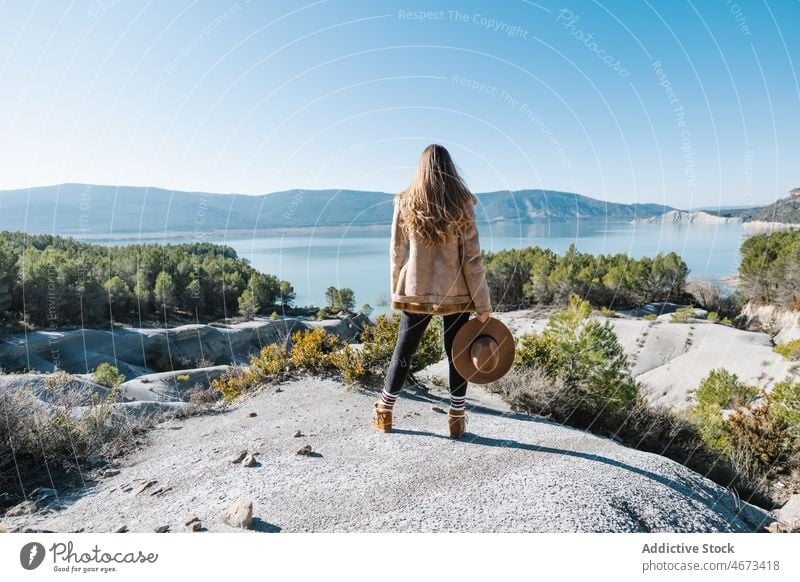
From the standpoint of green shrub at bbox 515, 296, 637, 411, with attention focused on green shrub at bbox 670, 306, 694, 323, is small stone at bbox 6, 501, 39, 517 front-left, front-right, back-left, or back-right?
back-left

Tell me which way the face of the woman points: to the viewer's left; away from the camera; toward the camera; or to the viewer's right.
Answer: away from the camera

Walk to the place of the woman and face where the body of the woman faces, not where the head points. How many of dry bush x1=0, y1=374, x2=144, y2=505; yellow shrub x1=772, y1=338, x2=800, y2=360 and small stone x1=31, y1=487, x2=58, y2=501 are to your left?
2

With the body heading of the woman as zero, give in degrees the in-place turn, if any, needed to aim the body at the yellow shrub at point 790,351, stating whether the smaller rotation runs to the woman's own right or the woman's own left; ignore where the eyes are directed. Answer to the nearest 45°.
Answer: approximately 45° to the woman's own right

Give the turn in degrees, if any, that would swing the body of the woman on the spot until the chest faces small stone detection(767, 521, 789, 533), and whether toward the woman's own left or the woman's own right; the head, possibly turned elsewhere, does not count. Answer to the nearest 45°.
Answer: approximately 90° to the woman's own right

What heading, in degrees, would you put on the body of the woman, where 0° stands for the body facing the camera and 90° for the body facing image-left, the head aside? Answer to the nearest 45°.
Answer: approximately 180°

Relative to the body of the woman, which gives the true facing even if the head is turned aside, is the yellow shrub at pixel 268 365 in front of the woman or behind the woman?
in front

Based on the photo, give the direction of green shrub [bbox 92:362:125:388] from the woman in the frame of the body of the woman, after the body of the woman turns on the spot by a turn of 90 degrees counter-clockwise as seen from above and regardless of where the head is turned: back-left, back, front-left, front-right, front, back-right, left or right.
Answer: front-right

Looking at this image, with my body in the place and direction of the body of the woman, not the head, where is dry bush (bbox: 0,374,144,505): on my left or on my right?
on my left

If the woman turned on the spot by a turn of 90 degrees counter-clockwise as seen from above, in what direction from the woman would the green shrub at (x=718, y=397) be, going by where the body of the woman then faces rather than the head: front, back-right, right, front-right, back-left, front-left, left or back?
back-right

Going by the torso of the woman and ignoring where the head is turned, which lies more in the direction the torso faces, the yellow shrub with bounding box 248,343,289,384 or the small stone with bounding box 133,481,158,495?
the yellow shrub

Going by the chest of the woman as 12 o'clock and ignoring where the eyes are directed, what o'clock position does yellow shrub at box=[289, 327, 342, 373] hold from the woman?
The yellow shrub is roughly at 11 o'clock from the woman.

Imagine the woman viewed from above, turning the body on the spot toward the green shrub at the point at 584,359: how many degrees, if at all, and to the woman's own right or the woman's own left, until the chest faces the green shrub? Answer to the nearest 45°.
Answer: approximately 45° to the woman's own right

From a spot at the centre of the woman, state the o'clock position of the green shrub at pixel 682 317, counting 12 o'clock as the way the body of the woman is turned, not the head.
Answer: The green shrub is roughly at 1 o'clock from the woman.
